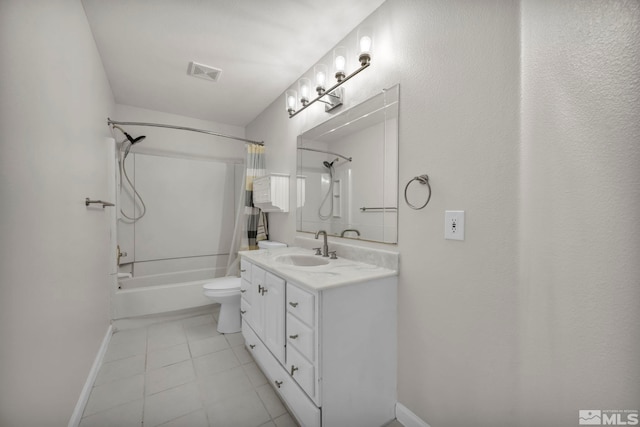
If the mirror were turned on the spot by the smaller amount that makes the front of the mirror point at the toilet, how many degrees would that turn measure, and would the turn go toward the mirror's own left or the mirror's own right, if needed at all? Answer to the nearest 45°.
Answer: approximately 90° to the mirror's own right

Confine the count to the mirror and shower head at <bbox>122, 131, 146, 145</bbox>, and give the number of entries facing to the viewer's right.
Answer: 1

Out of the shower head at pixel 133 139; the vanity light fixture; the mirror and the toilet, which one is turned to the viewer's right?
the shower head

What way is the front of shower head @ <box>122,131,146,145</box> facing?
to the viewer's right

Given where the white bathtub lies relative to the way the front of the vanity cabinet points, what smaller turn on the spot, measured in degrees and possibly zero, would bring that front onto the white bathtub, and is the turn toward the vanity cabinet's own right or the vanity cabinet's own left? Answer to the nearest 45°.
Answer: approximately 90° to the vanity cabinet's own right
